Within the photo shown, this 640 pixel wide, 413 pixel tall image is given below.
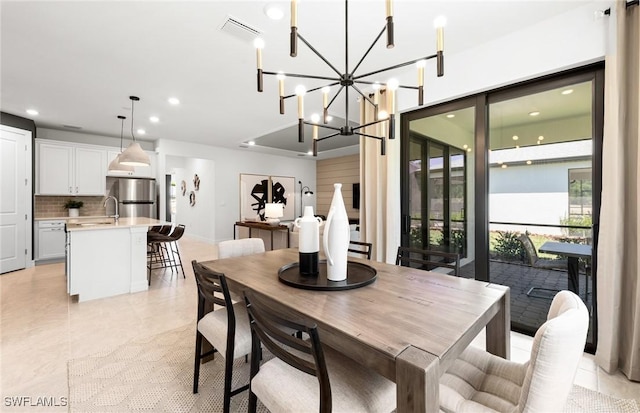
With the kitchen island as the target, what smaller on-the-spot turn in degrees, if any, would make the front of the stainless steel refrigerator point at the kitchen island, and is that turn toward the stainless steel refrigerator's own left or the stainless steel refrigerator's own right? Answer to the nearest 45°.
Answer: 0° — it already faces it

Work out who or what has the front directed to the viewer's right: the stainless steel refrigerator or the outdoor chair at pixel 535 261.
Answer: the outdoor chair

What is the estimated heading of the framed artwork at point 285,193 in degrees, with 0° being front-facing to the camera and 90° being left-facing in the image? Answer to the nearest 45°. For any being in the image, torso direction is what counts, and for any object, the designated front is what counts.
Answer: approximately 315°

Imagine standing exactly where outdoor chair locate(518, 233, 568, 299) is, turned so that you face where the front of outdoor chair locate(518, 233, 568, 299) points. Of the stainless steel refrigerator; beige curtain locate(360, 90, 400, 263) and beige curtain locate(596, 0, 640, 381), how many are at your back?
2

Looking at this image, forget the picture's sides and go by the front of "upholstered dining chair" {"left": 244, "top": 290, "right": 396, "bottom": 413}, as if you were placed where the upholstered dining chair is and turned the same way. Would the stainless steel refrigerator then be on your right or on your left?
on your left

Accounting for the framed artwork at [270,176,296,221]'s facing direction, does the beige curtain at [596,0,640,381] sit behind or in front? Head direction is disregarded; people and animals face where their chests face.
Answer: in front

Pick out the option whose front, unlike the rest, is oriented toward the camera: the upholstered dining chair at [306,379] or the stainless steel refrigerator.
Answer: the stainless steel refrigerator

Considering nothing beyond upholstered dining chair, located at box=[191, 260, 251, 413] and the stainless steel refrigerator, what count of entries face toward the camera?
1

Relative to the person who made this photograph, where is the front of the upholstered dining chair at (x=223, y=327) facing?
facing away from the viewer and to the right of the viewer

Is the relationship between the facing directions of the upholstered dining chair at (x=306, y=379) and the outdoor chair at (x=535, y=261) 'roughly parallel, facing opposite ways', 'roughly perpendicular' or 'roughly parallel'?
roughly perpendicular

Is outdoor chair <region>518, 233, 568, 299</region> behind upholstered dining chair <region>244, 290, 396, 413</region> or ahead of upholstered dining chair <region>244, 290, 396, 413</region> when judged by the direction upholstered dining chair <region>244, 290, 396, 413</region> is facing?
ahead

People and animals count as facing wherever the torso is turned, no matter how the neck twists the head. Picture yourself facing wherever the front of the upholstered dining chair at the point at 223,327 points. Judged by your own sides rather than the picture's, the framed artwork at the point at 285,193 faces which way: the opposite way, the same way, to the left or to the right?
to the right

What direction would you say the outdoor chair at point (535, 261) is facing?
to the viewer's right

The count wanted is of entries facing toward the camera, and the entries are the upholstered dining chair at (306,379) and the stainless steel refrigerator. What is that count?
1

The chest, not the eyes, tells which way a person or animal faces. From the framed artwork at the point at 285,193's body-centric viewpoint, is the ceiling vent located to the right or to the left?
on its right

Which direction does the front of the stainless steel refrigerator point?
toward the camera

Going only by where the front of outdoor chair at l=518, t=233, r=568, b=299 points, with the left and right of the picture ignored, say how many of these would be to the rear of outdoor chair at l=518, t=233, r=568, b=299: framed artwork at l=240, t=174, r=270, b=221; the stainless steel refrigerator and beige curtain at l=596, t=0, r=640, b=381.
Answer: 2
